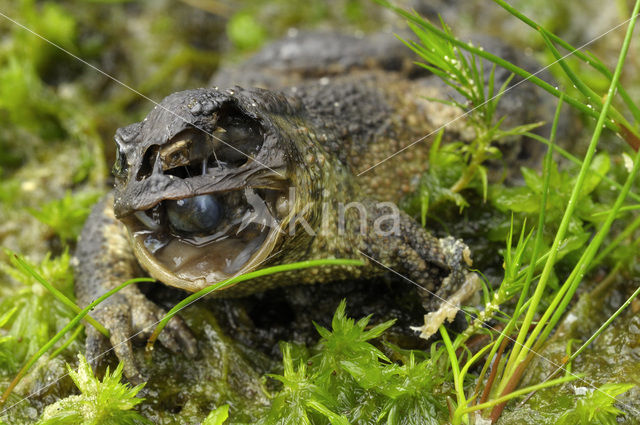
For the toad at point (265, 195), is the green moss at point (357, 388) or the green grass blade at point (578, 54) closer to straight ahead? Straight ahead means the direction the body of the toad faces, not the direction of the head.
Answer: the green moss

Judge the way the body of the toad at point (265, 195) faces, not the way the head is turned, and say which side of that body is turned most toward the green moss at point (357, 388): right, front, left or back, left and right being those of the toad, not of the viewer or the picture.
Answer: left

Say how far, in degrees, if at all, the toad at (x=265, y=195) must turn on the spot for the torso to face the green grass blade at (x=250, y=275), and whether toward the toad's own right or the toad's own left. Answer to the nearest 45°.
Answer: approximately 45° to the toad's own left

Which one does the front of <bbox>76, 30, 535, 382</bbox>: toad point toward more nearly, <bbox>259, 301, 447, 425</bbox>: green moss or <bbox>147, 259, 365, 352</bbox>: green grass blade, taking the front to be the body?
the green grass blade

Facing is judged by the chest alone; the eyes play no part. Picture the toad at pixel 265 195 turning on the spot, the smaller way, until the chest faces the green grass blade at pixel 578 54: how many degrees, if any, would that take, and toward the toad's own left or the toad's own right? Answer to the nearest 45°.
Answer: approximately 135° to the toad's own left

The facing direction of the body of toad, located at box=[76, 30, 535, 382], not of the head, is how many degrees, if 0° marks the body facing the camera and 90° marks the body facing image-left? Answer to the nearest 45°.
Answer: approximately 45°
